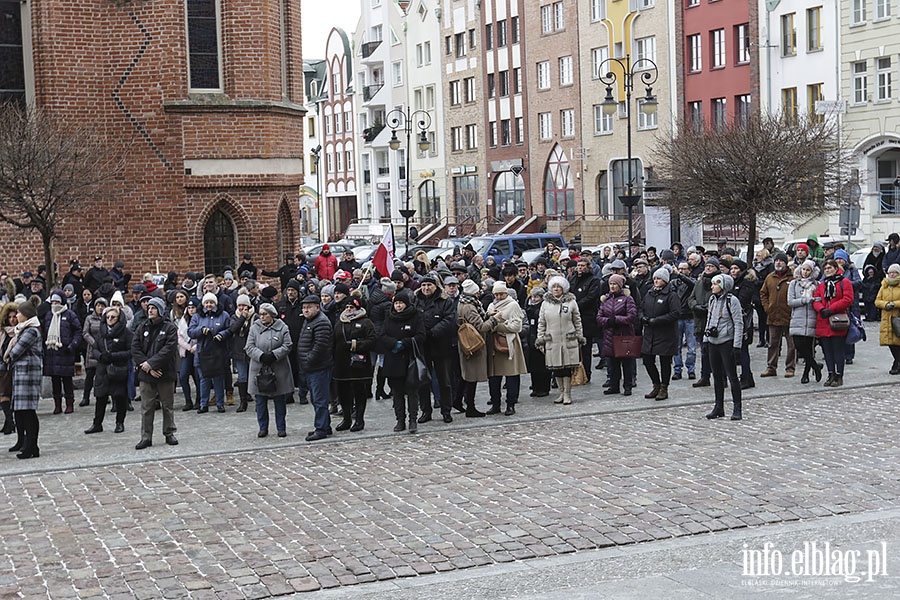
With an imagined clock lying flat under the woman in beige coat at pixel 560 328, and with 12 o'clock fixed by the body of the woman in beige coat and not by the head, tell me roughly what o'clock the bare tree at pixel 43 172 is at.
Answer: The bare tree is roughly at 4 o'clock from the woman in beige coat.

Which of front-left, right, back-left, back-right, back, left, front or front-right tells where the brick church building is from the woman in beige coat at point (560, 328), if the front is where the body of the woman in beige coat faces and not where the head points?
back-right

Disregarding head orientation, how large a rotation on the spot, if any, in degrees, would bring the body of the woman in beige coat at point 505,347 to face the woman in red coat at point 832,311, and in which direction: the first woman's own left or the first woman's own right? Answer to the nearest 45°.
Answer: approximately 135° to the first woman's own left

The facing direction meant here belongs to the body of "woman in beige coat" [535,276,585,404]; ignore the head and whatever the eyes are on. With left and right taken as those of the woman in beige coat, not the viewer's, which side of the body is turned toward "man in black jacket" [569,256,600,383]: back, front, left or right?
back

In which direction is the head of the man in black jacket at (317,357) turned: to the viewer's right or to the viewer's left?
to the viewer's left

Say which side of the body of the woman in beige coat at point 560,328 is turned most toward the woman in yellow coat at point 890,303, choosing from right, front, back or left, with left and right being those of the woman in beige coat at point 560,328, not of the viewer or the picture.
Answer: left

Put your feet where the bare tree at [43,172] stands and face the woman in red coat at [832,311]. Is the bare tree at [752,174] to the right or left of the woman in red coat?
left

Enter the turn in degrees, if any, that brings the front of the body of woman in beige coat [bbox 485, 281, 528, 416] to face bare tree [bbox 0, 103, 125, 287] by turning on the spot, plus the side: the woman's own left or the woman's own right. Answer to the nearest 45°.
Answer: approximately 90° to the woman's own right

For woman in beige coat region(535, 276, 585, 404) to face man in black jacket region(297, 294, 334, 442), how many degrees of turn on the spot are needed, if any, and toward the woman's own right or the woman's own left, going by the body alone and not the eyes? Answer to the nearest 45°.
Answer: approximately 45° to the woman's own right
